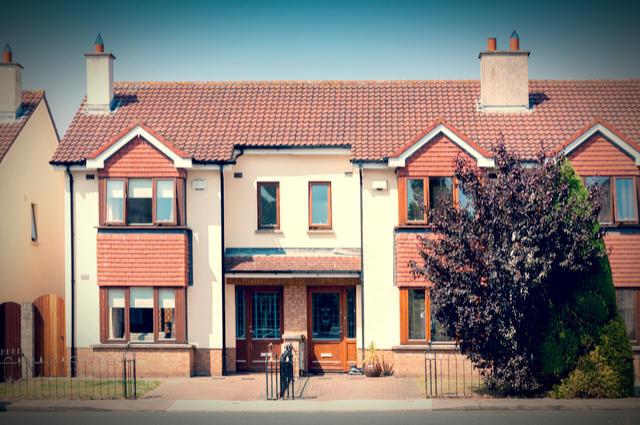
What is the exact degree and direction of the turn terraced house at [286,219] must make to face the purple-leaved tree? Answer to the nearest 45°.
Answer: approximately 45° to its left

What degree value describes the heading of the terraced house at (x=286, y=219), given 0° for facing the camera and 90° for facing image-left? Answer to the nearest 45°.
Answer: approximately 0°

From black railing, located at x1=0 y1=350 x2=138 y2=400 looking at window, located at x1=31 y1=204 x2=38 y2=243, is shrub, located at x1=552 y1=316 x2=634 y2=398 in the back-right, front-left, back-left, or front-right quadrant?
back-right

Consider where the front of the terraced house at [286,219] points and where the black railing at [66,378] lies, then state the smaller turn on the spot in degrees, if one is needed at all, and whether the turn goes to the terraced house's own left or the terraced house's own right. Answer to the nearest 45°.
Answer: approximately 90° to the terraced house's own right

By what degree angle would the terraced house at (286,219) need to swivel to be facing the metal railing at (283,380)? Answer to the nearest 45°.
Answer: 0° — it already faces it

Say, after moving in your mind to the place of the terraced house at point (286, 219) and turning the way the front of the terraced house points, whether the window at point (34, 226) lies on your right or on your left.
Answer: on your right

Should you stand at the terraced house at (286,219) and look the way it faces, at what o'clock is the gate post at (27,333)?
The gate post is roughly at 3 o'clock from the terraced house.
